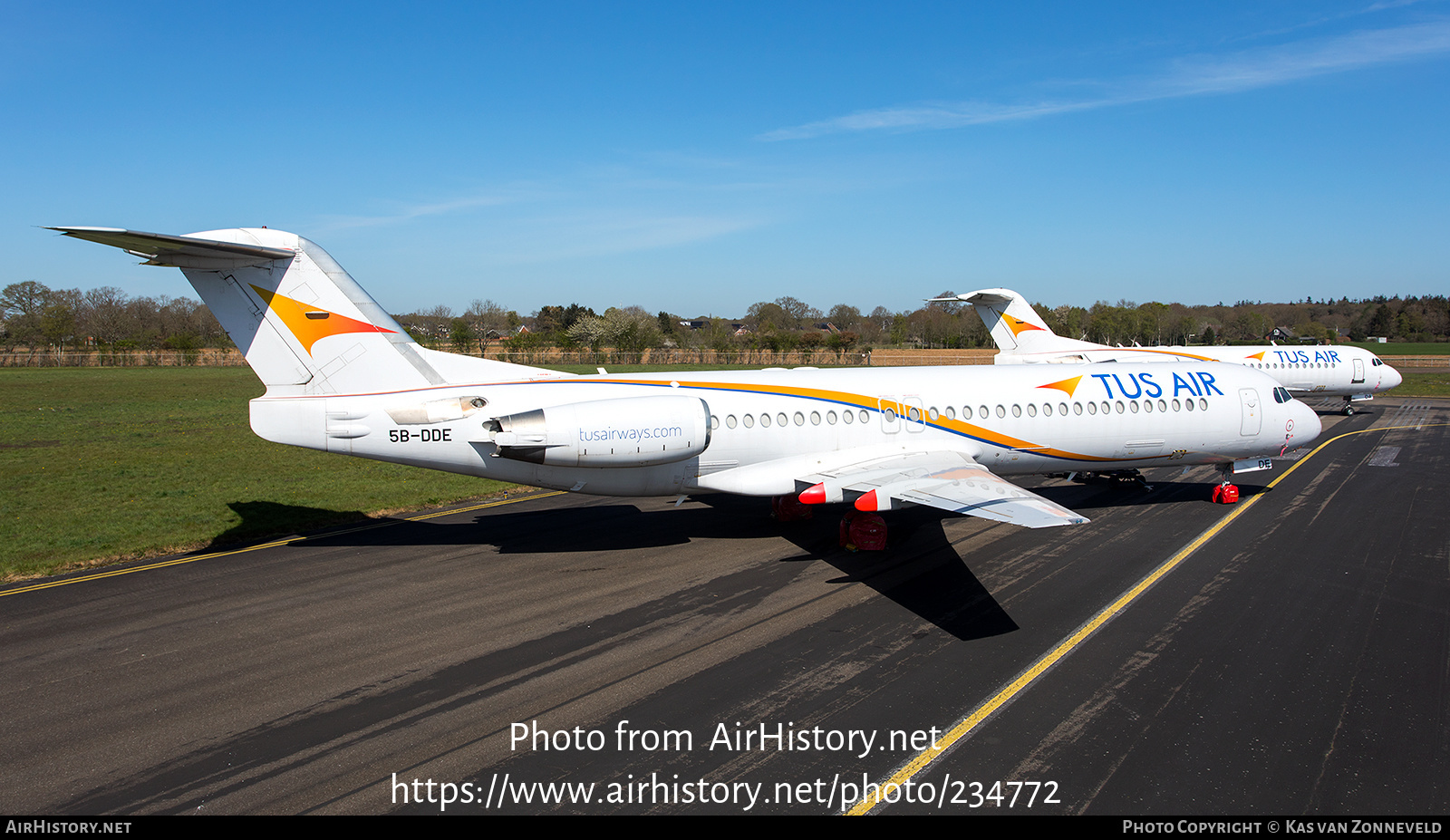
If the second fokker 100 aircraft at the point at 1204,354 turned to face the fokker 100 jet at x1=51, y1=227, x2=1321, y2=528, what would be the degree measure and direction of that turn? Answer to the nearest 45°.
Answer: approximately 90° to its right

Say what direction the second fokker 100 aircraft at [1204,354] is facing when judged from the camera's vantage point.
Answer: facing to the right of the viewer

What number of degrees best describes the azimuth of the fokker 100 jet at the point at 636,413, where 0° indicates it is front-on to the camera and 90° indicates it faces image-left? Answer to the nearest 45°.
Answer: approximately 225°

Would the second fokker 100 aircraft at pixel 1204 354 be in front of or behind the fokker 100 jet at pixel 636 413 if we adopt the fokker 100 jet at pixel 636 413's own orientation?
in front

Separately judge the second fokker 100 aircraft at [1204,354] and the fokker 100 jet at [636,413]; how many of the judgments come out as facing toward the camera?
0
